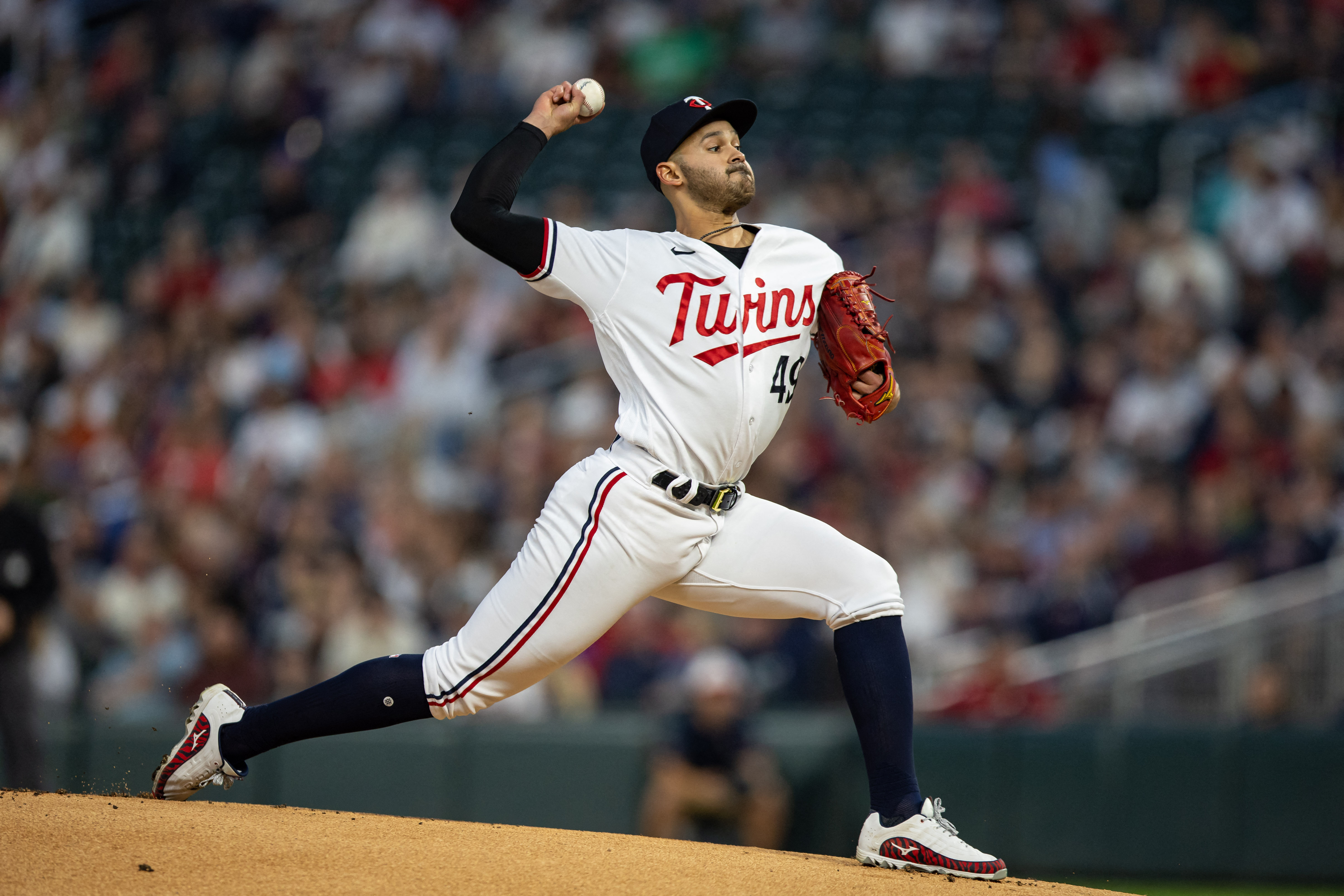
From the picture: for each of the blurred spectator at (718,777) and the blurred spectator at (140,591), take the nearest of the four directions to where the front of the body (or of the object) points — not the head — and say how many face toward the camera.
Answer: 2

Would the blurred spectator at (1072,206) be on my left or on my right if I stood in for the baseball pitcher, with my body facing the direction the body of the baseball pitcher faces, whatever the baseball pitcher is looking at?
on my left

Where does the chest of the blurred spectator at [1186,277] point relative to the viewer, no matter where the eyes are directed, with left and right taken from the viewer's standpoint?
facing the viewer

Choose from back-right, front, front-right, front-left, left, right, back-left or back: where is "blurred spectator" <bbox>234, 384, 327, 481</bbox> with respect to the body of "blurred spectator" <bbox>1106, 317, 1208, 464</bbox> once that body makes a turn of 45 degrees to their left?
back-right

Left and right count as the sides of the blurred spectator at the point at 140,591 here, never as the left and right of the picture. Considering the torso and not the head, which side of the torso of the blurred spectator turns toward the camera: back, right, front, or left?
front

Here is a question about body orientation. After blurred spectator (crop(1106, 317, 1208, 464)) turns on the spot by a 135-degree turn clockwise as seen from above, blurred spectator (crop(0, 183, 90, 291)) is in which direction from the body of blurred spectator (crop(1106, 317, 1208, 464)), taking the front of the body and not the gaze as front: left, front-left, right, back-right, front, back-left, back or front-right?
front-left

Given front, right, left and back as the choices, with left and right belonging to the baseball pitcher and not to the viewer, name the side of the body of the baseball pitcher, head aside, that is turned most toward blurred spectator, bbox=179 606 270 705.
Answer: back

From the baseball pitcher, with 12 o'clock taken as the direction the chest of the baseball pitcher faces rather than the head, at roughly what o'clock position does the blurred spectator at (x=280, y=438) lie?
The blurred spectator is roughly at 7 o'clock from the baseball pitcher.

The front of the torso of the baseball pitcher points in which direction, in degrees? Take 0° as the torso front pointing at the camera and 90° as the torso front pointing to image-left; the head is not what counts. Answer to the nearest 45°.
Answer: approximately 315°

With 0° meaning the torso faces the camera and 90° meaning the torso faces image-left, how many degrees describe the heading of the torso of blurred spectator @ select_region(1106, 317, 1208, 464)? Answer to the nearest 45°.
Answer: approximately 0°

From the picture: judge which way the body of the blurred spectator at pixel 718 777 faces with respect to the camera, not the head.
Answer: toward the camera
